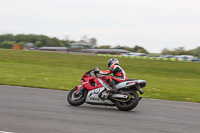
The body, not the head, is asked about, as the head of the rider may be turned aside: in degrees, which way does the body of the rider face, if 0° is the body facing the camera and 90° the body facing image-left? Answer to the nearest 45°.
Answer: approximately 90°
